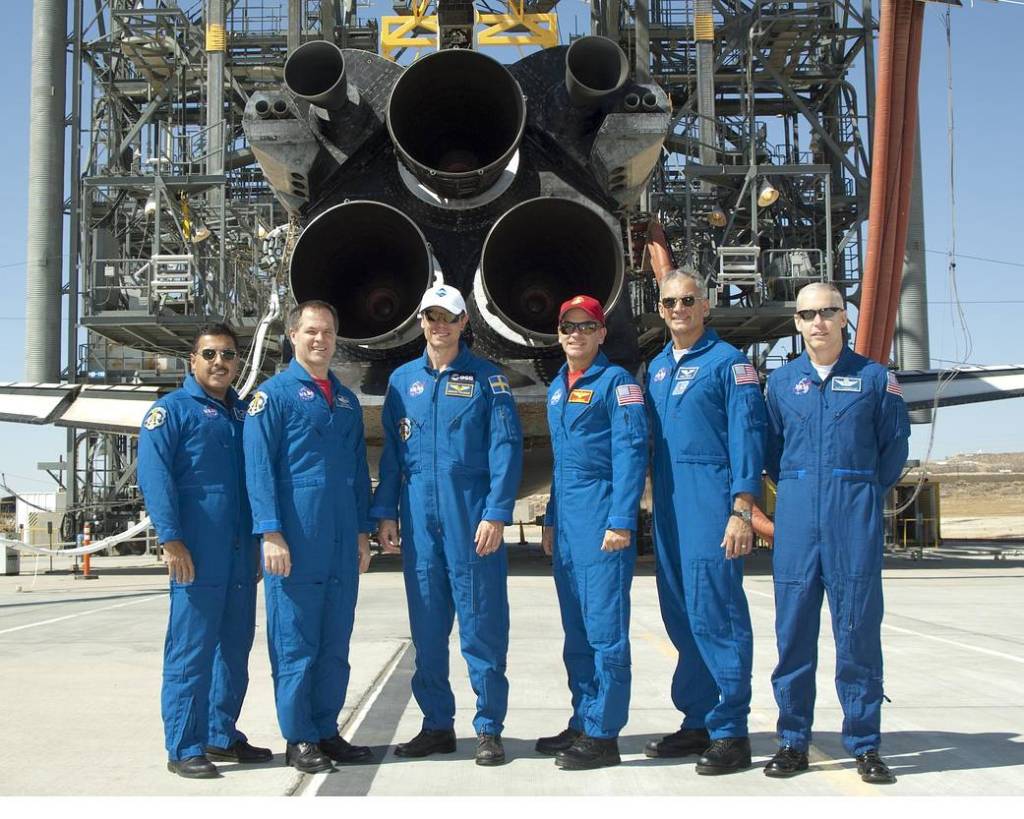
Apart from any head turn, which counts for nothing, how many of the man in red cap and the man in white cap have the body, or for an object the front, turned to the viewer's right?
0

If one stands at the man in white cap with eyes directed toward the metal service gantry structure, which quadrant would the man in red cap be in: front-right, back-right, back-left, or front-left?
back-right

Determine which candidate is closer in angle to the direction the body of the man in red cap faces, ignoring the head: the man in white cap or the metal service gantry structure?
the man in white cap

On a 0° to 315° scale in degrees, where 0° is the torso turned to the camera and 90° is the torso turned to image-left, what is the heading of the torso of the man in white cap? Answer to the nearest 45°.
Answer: approximately 0°

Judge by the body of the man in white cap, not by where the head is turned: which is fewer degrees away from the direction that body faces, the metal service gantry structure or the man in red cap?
the man in red cap

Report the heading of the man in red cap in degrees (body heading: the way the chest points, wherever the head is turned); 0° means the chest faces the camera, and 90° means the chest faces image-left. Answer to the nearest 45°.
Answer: approximately 45°

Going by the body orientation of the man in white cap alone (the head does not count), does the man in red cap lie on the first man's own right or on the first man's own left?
on the first man's own left

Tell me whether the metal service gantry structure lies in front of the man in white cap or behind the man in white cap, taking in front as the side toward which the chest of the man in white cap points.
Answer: behind
